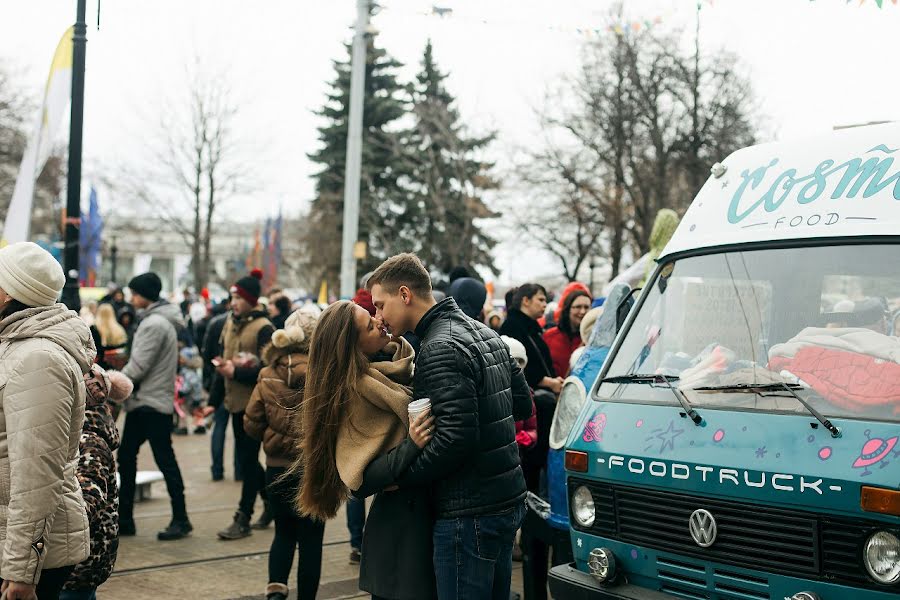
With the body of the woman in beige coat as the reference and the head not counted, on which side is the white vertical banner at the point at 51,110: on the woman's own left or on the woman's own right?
on the woman's own right

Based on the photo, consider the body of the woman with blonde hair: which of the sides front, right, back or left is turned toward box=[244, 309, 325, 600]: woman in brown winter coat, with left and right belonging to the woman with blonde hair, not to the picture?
back

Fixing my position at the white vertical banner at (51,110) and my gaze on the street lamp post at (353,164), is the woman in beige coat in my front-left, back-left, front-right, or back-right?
back-right

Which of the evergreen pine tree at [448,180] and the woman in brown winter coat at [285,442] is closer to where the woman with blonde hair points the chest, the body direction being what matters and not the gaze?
the evergreen pine tree

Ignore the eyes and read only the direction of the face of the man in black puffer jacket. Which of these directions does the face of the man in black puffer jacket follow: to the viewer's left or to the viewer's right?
to the viewer's left

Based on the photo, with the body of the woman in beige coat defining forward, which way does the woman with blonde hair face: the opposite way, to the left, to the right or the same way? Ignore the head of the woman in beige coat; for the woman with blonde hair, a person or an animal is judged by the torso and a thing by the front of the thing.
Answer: to the right

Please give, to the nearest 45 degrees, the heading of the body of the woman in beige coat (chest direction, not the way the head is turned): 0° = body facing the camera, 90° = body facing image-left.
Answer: approximately 90°
